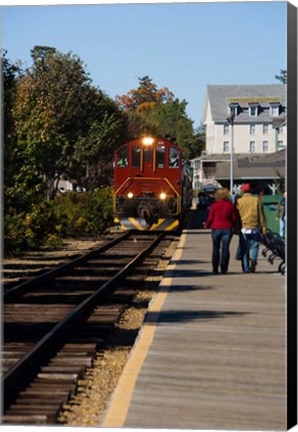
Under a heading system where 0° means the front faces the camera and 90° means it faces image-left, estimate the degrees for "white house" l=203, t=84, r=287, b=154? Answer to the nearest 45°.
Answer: approximately 0°

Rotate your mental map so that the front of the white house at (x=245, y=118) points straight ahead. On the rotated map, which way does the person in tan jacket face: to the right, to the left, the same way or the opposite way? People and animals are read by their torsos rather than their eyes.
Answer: the opposite way

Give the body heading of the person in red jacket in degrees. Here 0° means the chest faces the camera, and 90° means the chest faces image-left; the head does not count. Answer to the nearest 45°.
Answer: approximately 180°

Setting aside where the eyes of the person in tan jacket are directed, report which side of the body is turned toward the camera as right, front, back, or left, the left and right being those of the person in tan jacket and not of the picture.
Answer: back

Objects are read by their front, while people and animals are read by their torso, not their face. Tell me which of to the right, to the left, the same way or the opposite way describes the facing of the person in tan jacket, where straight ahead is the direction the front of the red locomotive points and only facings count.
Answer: the opposite way

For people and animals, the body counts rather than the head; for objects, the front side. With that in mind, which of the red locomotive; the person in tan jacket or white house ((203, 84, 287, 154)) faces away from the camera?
the person in tan jacket

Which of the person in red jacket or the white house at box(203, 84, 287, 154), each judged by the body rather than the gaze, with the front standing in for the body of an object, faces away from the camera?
the person in red jacket

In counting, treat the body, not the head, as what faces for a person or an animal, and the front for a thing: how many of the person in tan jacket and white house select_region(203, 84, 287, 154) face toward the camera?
1

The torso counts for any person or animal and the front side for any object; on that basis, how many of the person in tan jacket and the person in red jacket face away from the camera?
2
